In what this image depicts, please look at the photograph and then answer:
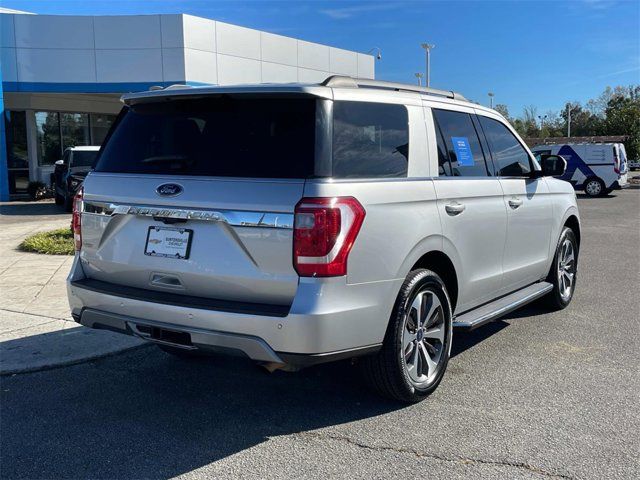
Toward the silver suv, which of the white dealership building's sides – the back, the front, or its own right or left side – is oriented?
front

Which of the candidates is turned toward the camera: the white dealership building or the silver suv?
the white dealership building

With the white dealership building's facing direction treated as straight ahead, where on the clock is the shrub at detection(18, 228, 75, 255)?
The shrub is roughly at 12 o'clock from the white dealership building.

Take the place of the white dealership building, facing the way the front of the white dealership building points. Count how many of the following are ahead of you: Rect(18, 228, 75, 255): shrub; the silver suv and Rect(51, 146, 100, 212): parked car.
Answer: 3

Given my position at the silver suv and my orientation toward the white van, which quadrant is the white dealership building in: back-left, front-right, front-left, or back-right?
front-left

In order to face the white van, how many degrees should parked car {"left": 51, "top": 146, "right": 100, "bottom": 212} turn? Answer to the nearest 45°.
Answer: approximately 45° to its left

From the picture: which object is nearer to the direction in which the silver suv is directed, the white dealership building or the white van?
the white van

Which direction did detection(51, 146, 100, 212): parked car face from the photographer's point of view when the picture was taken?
facing the viewer and to the right of the viewer

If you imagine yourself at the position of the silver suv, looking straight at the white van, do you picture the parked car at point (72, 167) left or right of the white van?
left

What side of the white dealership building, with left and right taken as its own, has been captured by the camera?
front

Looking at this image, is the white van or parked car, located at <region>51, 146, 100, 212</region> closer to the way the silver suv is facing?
the white van

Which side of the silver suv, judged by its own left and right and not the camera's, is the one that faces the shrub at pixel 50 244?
left

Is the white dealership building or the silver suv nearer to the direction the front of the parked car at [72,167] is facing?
the silver suv

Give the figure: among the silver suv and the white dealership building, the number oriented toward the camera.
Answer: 1

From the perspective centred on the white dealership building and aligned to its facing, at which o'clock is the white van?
The white van is roughly at 9 o'clock from the white dealership building.

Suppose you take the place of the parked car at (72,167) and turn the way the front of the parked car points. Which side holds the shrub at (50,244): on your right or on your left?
on your right
